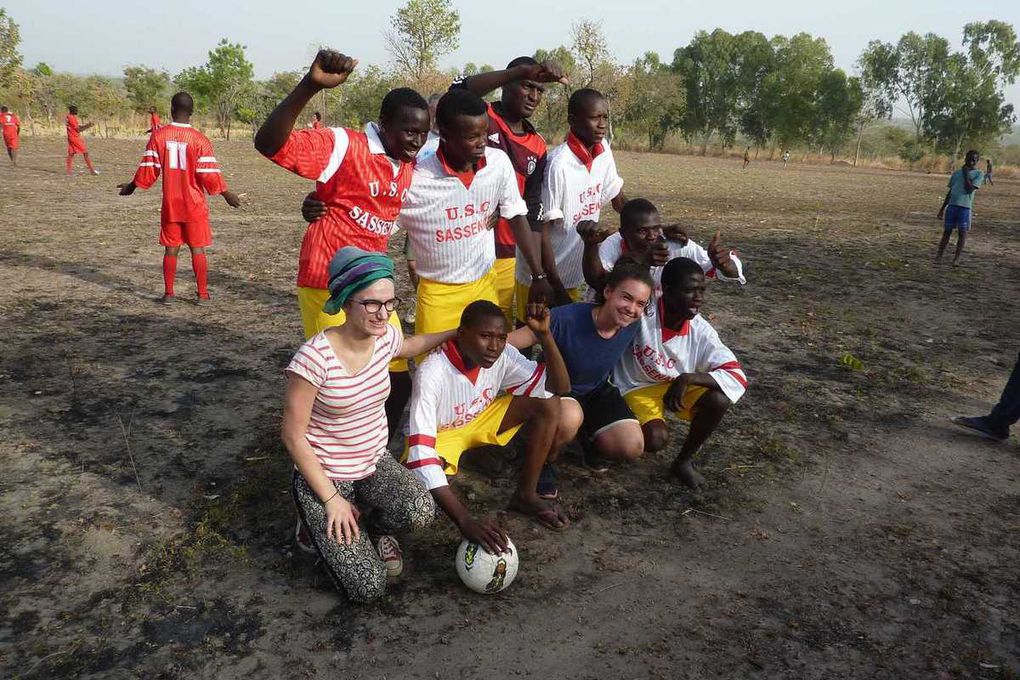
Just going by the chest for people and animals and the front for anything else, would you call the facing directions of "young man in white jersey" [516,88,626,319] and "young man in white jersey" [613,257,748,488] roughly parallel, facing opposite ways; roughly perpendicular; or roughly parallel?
roughly parallel

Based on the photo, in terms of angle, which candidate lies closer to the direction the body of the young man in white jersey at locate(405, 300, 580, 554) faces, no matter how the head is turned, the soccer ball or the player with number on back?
the soccer ball

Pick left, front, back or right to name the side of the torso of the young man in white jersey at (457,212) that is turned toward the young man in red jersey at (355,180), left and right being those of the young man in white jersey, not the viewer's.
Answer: right

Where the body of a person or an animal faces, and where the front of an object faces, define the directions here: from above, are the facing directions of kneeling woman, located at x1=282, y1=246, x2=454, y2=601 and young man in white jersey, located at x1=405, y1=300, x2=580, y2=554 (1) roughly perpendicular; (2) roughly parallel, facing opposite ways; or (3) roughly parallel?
roughly parallel

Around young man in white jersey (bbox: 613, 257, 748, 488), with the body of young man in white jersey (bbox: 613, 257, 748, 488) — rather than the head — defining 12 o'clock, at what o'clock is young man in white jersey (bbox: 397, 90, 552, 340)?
young man in white jersey (bbox: 397, 90, 552, 340) is roughly at 4 o'clock from young man in white jersey (bbox: 613, 257, 748, 488).

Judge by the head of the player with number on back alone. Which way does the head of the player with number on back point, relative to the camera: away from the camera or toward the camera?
away from the camera

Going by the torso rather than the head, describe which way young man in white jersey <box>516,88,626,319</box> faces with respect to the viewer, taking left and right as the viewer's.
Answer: facing the viewer and to the right of the viewer

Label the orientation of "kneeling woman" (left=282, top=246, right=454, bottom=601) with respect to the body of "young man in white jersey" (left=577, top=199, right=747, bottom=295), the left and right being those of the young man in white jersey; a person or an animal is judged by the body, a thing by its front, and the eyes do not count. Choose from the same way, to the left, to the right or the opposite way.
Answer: the same way

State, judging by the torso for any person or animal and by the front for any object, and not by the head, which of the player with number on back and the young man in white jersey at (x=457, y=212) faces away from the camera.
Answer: the player with number on back

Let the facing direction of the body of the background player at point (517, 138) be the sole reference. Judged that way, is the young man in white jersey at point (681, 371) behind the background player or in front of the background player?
in front

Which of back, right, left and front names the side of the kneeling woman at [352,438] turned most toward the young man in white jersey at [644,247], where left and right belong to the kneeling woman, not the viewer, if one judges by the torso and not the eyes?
left

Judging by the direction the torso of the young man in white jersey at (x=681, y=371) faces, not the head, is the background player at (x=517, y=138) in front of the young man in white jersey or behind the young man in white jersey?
behind

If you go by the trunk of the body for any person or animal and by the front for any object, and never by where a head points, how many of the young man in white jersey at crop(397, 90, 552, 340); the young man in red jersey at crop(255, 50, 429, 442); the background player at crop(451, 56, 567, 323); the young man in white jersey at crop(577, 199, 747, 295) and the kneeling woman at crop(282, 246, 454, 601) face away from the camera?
0

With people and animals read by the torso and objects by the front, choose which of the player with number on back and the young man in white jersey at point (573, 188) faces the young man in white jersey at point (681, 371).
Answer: the young man in white jersey at point (573, 188)

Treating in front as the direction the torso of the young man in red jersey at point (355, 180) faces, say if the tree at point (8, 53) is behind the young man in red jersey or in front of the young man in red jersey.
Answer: behind

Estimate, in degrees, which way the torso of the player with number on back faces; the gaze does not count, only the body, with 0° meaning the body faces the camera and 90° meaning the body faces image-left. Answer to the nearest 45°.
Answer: approximately 180°
